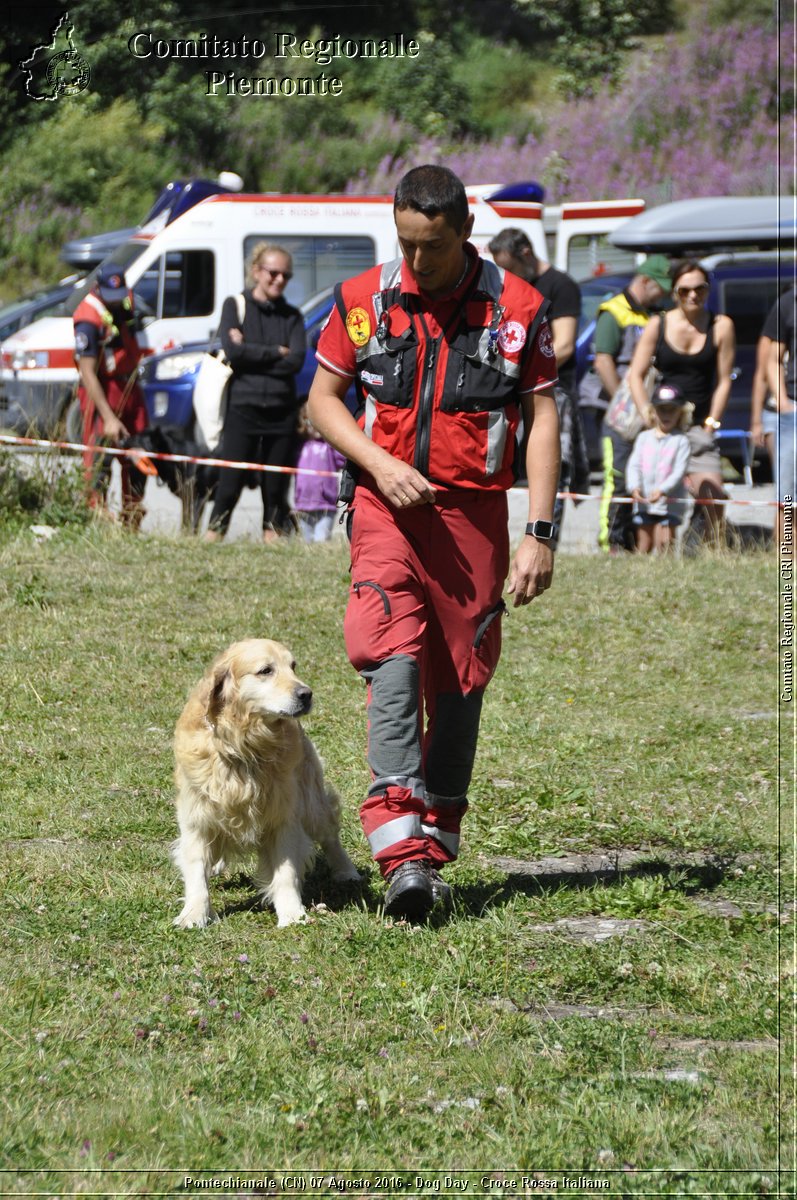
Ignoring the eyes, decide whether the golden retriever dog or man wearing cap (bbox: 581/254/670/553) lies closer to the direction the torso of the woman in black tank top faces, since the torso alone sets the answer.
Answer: the golden retriever dog

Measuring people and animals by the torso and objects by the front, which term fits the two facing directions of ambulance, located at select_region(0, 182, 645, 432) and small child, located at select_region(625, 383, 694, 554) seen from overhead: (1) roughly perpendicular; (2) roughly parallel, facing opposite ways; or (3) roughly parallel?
roughly perpendicular

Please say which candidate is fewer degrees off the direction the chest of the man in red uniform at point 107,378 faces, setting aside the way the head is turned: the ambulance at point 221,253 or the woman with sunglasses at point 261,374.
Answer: the woman with sunglasses

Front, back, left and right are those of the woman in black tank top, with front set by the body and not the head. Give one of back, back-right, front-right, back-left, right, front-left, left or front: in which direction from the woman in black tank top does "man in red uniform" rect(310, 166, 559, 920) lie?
front

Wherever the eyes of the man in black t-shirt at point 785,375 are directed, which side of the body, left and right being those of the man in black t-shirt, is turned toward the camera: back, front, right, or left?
front

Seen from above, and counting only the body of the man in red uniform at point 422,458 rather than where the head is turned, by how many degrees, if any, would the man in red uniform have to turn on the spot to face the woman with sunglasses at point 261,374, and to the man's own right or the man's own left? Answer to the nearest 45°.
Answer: approximately 180°

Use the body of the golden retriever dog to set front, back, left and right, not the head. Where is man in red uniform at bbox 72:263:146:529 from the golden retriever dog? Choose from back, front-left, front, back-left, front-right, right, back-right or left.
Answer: back

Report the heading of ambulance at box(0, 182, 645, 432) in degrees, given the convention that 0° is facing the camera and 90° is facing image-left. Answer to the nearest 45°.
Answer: approximately 90°
